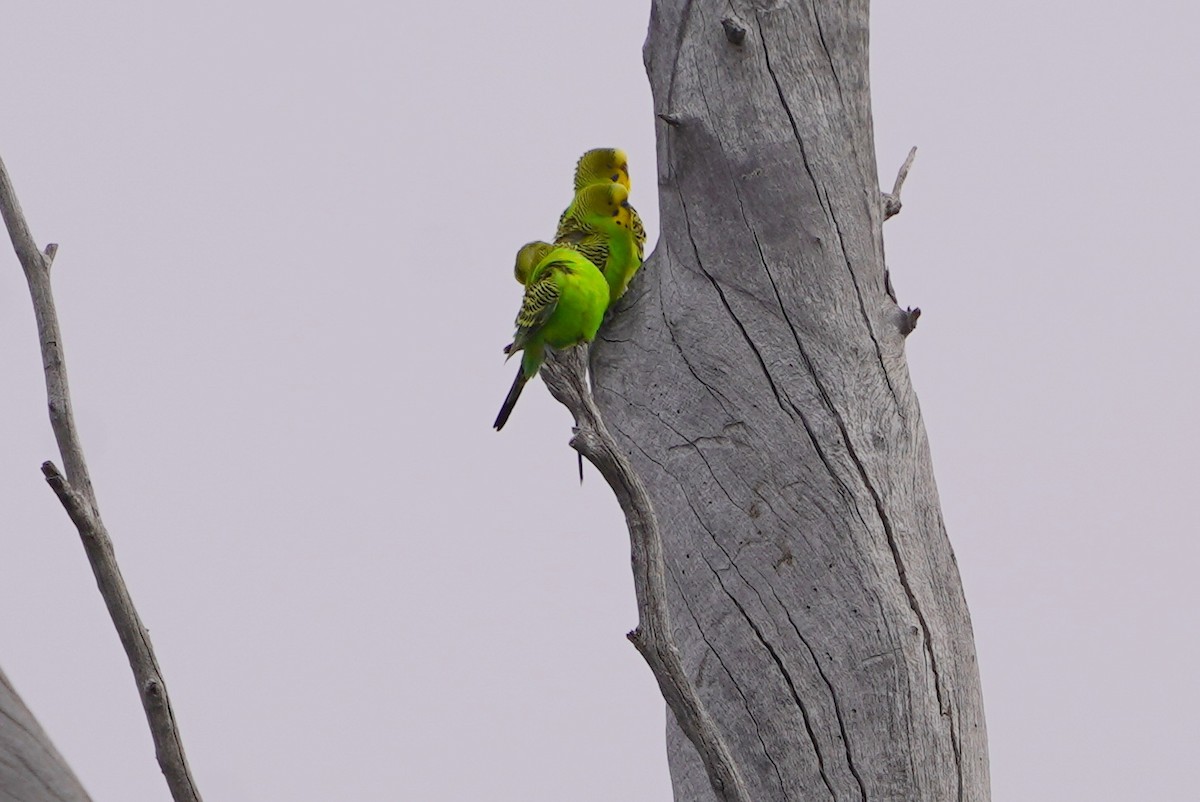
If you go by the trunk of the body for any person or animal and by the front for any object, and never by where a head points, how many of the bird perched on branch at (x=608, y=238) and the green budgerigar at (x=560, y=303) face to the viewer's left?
0

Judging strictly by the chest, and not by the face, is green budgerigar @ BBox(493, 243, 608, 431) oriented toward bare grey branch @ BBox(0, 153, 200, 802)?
no

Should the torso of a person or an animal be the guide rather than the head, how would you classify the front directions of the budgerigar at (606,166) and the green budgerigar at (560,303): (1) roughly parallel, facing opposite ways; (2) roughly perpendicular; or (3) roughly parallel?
roughly parallel
